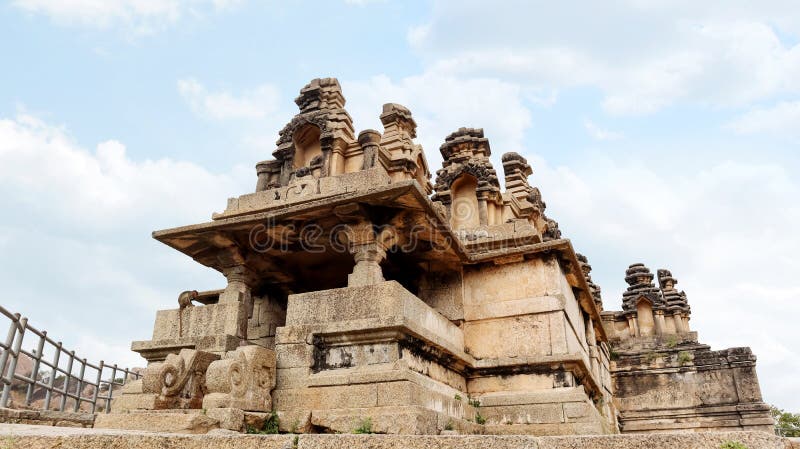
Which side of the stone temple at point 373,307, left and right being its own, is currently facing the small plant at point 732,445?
left

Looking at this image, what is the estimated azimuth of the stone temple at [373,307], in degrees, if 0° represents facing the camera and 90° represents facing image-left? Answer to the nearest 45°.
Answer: approximately 45°
